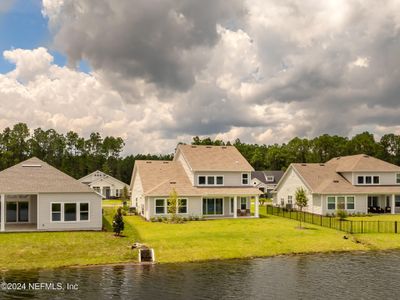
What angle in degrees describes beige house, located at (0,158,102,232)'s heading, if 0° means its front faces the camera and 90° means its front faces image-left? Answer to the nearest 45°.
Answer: approximately 180°
